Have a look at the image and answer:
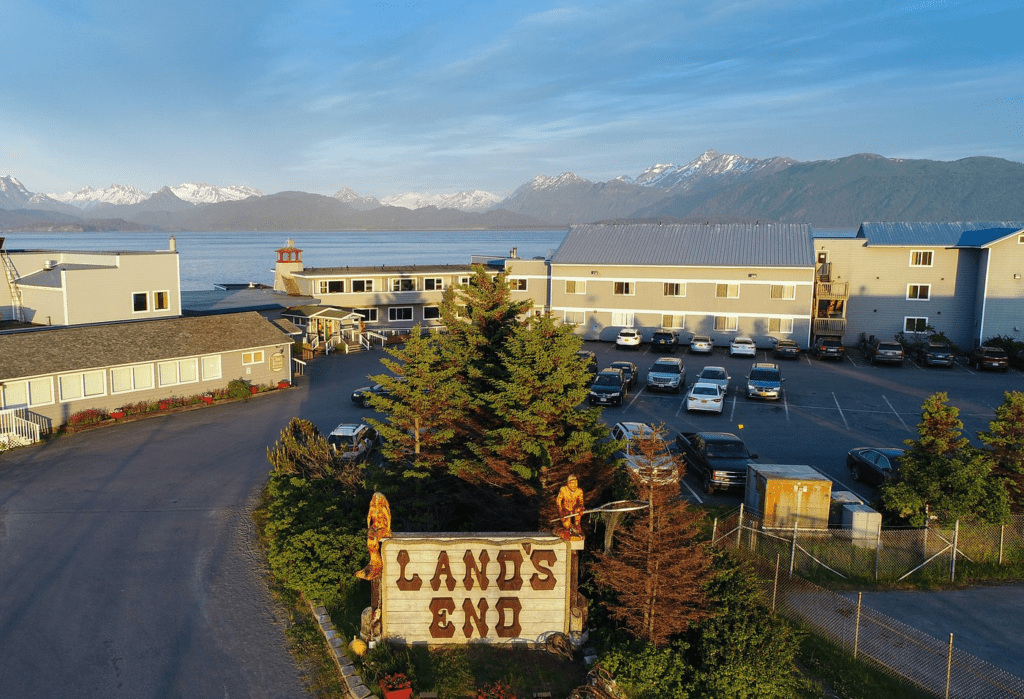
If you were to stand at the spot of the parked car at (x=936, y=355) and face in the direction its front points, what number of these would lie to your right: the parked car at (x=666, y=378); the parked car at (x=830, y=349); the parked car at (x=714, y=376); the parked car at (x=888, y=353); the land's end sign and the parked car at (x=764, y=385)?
0

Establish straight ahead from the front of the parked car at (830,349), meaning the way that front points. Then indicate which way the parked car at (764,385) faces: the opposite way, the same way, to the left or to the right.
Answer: the opposite way

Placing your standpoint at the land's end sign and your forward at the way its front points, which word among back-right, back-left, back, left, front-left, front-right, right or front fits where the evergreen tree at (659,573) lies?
left

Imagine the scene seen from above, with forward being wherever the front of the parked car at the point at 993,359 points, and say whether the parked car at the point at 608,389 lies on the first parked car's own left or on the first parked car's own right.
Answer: on the first parked car's own left

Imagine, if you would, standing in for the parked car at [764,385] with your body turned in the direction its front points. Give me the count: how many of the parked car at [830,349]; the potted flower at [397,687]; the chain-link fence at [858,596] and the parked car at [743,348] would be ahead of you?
2

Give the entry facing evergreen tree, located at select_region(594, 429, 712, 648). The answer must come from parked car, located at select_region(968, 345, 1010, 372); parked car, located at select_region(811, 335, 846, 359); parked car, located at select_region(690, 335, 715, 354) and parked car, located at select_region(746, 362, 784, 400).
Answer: parked car, located at select_region(746, 362, 784, 400)

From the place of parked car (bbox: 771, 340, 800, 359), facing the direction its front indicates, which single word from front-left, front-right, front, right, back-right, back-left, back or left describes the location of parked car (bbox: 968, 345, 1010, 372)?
right

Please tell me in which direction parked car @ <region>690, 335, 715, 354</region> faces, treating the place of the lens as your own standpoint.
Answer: facing away from the viewer

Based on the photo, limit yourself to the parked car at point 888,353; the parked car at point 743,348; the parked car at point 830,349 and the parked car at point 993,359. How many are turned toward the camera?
0

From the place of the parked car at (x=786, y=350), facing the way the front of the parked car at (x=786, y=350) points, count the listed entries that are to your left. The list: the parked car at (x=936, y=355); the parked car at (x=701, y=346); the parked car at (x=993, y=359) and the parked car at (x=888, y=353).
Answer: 1

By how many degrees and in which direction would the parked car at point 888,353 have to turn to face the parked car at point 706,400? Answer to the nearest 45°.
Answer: approximately 135° to its left

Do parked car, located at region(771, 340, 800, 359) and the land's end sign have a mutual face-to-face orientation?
no

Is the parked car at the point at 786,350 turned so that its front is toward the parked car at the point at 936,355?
no

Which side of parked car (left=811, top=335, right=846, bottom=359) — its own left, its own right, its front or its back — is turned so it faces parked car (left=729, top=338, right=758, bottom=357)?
left

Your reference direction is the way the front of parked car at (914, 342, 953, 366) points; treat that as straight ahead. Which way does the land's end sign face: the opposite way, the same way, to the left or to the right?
the opposite way

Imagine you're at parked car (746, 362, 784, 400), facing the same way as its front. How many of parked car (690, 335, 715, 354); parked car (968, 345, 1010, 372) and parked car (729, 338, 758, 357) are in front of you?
0

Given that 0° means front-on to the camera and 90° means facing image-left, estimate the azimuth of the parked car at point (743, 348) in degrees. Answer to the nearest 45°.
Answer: approximately 180°

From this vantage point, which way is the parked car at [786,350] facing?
away from the camera

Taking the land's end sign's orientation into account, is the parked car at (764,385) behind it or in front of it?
behind

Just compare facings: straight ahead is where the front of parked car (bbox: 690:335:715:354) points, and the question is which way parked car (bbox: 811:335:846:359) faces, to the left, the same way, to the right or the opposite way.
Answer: the same way

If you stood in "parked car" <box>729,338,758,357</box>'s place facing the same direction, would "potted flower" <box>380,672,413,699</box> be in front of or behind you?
behind

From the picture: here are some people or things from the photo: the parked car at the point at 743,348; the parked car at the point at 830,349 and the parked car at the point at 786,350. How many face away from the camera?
3

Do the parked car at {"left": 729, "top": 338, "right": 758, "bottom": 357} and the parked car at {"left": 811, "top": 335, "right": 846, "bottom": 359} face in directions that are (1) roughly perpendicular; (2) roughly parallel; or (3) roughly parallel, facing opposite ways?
roughly parallel

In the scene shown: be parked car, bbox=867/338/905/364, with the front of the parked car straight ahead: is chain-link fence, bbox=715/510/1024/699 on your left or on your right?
on your left

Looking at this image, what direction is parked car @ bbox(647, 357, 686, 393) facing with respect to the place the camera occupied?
facing the viewer
